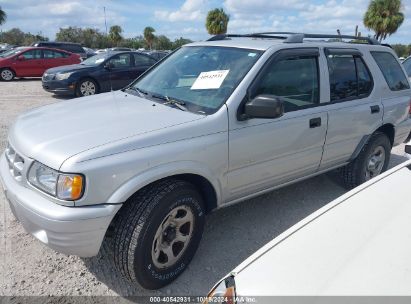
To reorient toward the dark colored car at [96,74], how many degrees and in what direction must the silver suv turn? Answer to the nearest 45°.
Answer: approximately 135° to its right

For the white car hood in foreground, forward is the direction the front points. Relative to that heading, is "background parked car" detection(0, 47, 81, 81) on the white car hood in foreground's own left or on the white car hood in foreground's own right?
on the white car hood in foreground's own right

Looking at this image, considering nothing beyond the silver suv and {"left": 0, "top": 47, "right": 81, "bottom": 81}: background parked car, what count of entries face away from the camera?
0

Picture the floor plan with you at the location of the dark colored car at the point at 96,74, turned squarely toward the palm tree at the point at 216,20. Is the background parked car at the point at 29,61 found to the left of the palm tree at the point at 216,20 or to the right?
left

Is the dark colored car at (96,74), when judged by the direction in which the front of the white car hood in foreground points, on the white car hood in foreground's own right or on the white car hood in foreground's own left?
on the white car hood in foreground's own right

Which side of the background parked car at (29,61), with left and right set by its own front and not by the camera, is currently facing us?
left

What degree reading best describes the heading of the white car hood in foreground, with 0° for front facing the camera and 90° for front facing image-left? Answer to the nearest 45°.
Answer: approximately 45°

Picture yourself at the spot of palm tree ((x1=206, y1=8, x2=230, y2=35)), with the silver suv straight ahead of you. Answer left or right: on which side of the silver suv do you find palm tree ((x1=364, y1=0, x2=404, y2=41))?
left

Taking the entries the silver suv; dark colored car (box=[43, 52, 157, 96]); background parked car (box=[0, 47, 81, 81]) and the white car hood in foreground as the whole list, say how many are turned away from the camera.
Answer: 0

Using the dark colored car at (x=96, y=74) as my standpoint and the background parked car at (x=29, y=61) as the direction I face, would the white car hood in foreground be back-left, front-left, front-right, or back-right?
back-left

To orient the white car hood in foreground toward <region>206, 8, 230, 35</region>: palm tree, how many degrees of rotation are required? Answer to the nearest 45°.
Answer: approximately 135° to its right

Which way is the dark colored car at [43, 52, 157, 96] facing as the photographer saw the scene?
facing the viewer and to the left of the viewer

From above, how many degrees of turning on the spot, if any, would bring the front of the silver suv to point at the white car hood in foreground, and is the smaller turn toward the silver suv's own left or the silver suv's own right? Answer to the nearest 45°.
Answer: approximately 90° to the silver suv's own left
